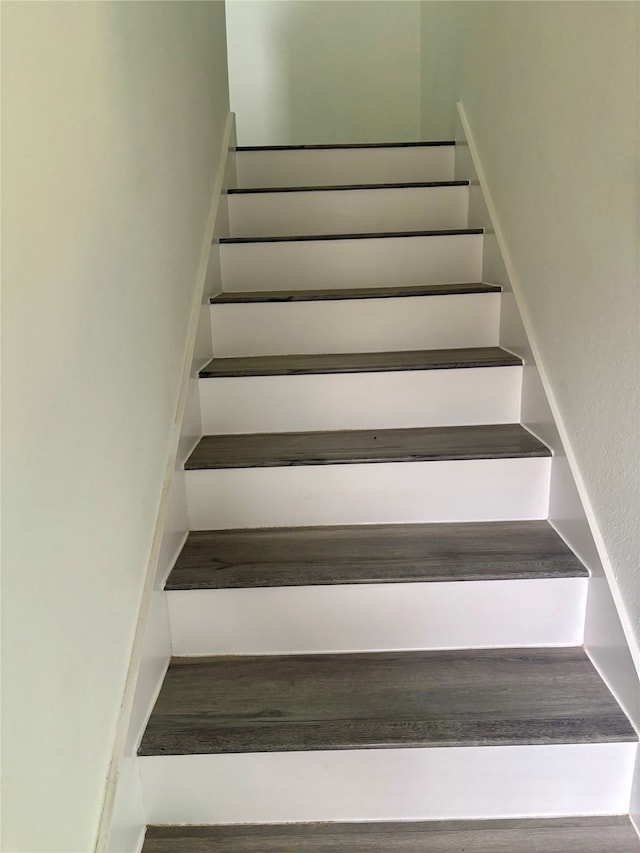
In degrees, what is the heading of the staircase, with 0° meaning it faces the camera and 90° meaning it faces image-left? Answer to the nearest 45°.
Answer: approximately 0°
